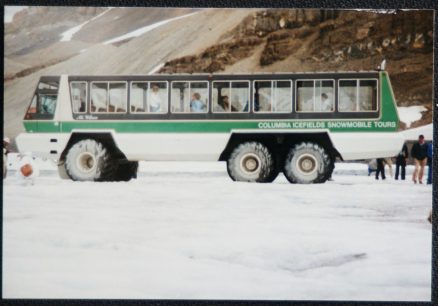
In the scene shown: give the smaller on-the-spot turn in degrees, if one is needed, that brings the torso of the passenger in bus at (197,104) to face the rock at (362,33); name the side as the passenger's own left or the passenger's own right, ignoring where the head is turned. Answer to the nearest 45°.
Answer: approximately 90° to the passenger's own right

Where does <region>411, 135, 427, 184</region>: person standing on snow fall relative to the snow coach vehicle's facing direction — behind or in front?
behind

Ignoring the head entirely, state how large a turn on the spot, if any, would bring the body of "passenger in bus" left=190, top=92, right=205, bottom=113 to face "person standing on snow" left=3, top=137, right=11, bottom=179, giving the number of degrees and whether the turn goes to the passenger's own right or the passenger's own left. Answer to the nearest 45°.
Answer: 0° — they already face them

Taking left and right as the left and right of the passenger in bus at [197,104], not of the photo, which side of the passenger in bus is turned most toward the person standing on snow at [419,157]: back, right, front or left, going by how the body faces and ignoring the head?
back

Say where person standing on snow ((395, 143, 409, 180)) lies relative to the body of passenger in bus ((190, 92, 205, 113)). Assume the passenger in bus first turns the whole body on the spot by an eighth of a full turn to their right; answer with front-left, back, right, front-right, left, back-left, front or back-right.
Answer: back-right

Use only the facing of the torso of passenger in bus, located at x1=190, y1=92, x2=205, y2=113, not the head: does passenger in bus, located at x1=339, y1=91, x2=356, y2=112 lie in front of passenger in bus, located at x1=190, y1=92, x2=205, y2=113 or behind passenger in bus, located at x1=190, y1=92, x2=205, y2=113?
behind

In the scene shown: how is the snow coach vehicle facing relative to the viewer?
to the viewer's left

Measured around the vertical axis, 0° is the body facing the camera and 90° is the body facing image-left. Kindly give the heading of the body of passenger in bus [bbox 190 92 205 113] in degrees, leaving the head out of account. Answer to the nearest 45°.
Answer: approximately 90°

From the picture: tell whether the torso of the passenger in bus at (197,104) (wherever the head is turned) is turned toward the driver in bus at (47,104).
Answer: yes

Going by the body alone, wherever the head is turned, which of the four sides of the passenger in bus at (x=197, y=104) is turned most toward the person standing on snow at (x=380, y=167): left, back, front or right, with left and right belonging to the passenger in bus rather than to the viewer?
back

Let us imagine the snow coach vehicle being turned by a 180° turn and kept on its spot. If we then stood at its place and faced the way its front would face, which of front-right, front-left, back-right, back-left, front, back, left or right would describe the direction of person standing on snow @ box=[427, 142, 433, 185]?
front

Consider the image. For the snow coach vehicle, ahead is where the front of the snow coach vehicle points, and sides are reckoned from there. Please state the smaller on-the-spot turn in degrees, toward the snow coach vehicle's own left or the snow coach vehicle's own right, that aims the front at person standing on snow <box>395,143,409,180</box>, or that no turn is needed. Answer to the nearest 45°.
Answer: approximately 180°
